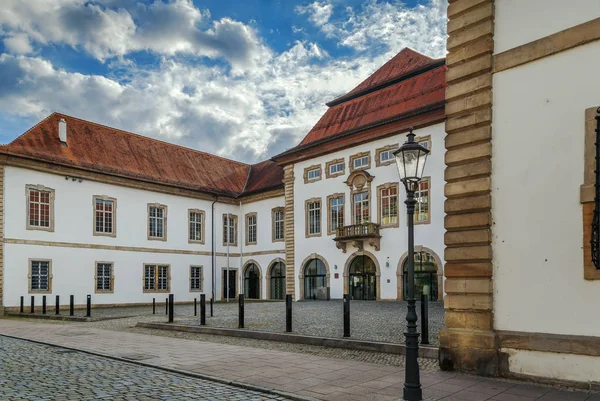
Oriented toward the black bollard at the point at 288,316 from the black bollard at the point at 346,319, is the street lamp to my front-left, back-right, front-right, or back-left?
back-left

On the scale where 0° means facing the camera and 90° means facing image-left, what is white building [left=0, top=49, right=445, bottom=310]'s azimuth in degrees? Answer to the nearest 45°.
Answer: approximately 45°

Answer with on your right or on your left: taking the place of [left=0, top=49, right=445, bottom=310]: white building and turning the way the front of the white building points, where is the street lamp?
on your left
